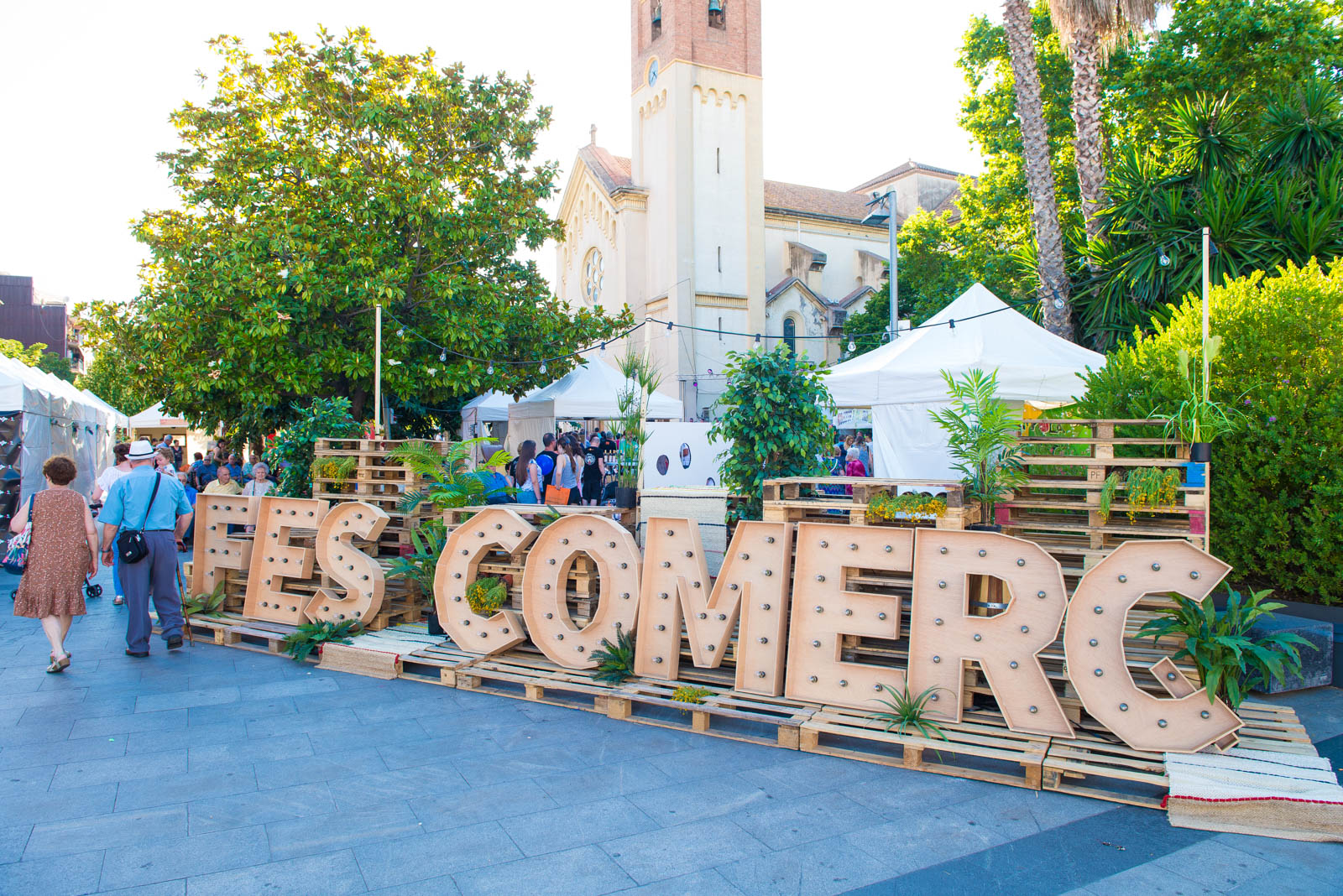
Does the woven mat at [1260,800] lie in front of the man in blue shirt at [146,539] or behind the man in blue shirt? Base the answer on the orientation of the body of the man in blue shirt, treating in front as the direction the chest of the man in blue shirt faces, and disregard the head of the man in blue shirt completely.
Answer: behind

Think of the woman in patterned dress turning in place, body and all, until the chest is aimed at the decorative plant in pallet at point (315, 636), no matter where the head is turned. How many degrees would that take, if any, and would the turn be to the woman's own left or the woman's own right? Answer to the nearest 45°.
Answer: approximately 90° to the woman's own right

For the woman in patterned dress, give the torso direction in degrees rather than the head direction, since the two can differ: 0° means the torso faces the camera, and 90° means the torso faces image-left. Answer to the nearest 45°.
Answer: approximately 180°

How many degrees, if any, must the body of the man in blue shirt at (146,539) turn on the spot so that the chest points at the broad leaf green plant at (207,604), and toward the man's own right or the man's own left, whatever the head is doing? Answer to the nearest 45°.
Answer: approximately 45° to the man's own right

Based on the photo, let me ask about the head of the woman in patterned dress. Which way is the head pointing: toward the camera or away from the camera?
away from the camera

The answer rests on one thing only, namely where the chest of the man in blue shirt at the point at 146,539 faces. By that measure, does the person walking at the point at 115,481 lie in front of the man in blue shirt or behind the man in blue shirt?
in front

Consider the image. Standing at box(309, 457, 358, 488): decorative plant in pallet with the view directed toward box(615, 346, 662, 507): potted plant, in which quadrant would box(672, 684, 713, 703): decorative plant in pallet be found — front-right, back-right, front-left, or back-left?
front-right

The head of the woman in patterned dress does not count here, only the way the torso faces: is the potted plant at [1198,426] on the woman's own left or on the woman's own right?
on the woman's own right

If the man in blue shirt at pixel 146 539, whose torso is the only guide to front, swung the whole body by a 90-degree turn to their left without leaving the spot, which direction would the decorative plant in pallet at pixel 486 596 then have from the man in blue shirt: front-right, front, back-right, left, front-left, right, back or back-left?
back-left

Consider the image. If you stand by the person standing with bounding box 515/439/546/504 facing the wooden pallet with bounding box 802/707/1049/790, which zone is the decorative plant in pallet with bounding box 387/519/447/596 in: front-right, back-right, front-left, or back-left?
front-right

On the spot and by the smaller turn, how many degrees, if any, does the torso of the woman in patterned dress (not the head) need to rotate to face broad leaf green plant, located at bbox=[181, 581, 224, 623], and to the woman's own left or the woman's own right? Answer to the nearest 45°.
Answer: approximately 45° to the woman's own right

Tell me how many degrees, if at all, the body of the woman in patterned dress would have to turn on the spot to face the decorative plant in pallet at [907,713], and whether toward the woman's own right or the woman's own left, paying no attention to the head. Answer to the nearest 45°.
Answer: approximately 135° to the woman's own right

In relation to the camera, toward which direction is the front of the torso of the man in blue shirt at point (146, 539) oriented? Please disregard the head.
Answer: away from the camera

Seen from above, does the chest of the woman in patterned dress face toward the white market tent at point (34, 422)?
yes

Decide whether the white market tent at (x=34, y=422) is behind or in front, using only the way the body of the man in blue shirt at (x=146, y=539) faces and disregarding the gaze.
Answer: in front
